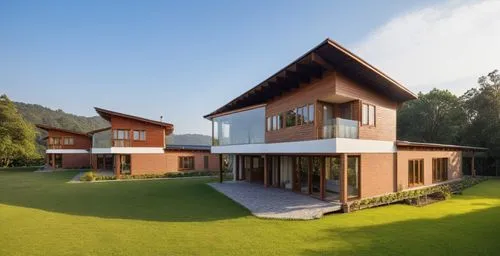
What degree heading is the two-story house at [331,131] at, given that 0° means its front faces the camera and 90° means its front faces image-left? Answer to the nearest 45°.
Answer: approximately 45°

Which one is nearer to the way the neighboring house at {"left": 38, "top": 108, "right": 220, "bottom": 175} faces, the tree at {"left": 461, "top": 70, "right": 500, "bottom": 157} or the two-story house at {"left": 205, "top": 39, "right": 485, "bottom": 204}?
the two-story house

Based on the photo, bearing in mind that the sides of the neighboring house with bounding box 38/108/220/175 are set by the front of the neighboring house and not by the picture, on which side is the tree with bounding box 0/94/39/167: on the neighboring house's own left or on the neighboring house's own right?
on the neighboring house's own right

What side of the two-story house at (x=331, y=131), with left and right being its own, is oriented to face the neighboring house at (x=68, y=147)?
right

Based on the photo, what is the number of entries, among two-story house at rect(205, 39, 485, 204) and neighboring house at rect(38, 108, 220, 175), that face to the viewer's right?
0

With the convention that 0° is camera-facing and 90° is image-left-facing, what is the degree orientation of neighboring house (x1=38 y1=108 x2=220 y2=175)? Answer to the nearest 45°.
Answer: approximately 45°

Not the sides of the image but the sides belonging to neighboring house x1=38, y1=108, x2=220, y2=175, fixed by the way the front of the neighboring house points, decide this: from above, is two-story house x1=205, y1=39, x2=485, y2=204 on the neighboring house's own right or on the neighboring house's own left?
on the neighboring house's own left

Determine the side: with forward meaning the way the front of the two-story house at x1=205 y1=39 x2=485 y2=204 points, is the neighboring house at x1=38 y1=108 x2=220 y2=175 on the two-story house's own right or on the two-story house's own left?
on the two-story house's own right

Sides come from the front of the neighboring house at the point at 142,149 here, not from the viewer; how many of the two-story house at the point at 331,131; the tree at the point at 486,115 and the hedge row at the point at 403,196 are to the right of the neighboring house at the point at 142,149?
0
